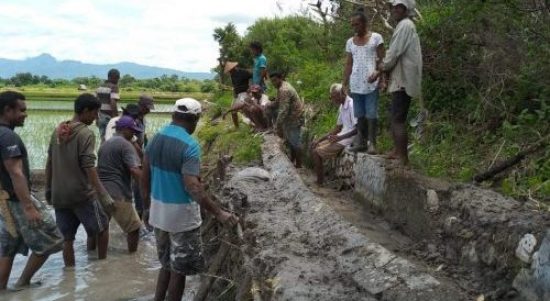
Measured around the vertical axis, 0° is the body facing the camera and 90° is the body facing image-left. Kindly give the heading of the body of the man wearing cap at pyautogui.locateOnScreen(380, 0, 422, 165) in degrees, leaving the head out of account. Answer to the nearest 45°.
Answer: approximately 90°

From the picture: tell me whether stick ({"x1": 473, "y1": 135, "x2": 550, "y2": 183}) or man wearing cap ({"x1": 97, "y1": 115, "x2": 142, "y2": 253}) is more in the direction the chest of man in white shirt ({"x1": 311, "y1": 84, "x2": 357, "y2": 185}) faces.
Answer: the man wearing cap

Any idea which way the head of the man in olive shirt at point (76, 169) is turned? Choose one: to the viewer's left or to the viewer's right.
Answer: to the viewer's right

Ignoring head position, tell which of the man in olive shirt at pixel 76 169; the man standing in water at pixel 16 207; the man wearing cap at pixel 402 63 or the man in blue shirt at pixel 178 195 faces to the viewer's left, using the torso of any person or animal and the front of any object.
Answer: the man wearing cap

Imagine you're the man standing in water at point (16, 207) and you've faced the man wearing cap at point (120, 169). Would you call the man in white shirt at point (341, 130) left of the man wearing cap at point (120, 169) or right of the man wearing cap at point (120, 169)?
right

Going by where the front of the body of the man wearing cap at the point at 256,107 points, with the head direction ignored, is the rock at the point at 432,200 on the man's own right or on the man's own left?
on the man's own left

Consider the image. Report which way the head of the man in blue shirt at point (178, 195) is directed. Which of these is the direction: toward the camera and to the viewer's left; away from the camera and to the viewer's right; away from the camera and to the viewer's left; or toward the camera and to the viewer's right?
away from the camera and to the viewer's right

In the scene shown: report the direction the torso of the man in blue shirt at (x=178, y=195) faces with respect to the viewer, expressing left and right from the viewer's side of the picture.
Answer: facing away from the viewer and to the right of the viewer

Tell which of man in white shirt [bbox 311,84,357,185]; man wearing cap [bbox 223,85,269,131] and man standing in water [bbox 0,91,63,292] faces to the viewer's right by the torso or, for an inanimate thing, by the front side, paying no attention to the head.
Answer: the man standing in water

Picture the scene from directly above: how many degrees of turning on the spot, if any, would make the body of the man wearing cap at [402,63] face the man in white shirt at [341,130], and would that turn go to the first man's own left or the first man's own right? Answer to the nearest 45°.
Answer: approximately 45° to the first man's own right
